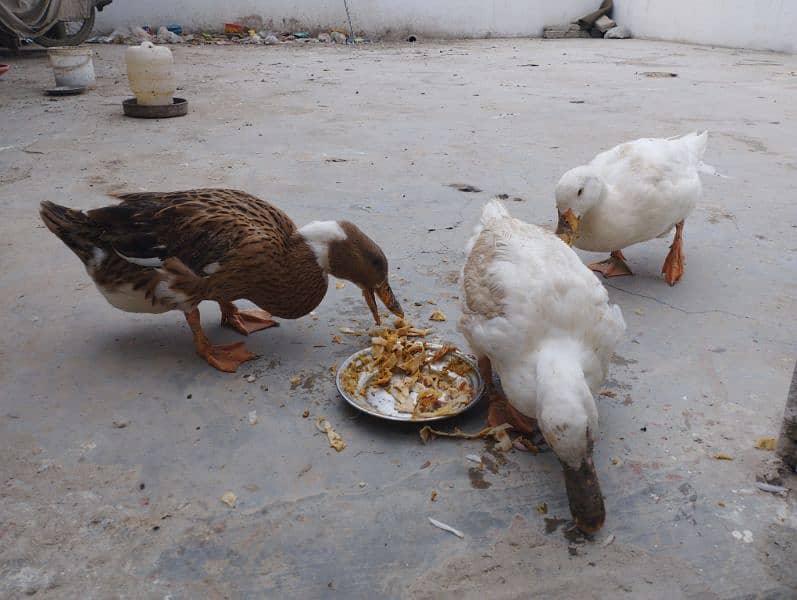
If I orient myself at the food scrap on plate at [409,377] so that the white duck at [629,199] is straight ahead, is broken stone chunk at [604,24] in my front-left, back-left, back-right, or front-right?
front-left

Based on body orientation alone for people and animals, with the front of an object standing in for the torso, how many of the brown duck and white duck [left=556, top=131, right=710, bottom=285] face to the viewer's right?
1

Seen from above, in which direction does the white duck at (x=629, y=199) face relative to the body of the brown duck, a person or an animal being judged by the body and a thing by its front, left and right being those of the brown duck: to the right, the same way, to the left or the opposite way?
the opposite way

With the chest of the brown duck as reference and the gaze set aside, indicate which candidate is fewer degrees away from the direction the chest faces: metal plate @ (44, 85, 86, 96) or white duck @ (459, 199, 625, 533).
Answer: the white duck

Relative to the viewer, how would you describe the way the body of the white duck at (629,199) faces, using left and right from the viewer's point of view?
facing the viewer and to the left of the viewer

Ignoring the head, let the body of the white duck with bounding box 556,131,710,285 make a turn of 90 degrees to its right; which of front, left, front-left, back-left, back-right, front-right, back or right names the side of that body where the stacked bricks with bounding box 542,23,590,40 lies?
front-right

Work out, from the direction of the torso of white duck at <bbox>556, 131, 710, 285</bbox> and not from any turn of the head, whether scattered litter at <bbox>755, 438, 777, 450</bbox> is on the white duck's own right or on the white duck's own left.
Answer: on the white duck's own left

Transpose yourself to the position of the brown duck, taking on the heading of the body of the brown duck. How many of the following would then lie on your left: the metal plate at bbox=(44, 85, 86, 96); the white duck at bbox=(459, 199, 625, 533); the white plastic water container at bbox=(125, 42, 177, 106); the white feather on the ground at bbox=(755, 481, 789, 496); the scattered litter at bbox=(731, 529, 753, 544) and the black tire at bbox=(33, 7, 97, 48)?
3

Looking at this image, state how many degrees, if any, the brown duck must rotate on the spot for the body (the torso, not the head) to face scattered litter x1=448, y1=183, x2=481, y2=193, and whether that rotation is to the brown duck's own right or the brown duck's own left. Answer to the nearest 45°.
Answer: approximately 45° to the brown duck's own left

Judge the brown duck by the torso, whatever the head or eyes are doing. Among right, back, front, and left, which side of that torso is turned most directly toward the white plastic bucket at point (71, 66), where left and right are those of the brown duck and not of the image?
left

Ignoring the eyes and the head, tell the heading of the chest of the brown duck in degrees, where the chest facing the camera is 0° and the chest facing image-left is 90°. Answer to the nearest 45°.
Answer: approximately 270°

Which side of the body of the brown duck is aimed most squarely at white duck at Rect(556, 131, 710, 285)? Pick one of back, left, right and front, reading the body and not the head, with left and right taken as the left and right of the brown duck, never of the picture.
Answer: front

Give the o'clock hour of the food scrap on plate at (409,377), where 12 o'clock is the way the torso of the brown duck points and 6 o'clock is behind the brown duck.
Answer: The food scrap on plate is roughly at 1 o'clock from the brown duck.

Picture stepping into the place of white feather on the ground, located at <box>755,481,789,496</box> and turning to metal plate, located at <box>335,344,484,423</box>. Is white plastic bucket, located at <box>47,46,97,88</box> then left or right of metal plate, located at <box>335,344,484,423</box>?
right
